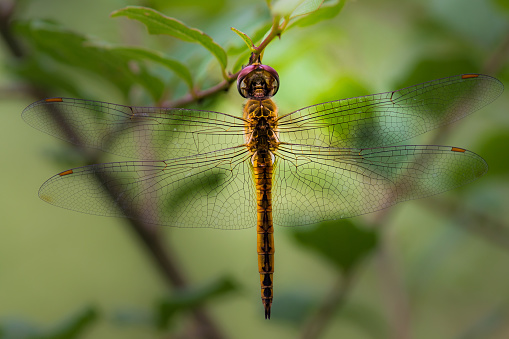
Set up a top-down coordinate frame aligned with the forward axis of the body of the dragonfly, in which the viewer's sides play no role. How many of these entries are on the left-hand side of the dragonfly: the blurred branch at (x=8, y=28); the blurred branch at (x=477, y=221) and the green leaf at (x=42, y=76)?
2

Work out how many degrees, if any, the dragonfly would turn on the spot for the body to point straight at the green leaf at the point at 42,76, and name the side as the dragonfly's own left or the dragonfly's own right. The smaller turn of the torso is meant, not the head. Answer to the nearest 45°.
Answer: approximately 90° to the dragonfly's own left

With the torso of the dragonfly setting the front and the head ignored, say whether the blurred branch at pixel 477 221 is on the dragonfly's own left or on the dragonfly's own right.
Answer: on the dragonfly's own right

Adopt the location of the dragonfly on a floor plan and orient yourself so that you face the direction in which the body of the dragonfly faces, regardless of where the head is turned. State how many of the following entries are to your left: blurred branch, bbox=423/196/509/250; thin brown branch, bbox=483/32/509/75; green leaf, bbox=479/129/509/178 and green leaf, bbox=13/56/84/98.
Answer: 1

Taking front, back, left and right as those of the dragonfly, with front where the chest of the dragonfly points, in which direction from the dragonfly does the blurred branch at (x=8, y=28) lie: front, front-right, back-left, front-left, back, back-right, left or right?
left

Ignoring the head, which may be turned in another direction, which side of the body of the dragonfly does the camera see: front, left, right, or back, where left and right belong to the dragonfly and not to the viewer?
back

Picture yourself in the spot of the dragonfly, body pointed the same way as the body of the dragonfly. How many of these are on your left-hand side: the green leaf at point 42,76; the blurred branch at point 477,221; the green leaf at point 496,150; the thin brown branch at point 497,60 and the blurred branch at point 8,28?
2

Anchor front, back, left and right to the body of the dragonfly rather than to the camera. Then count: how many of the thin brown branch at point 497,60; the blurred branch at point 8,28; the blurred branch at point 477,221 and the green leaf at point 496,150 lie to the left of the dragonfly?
1
